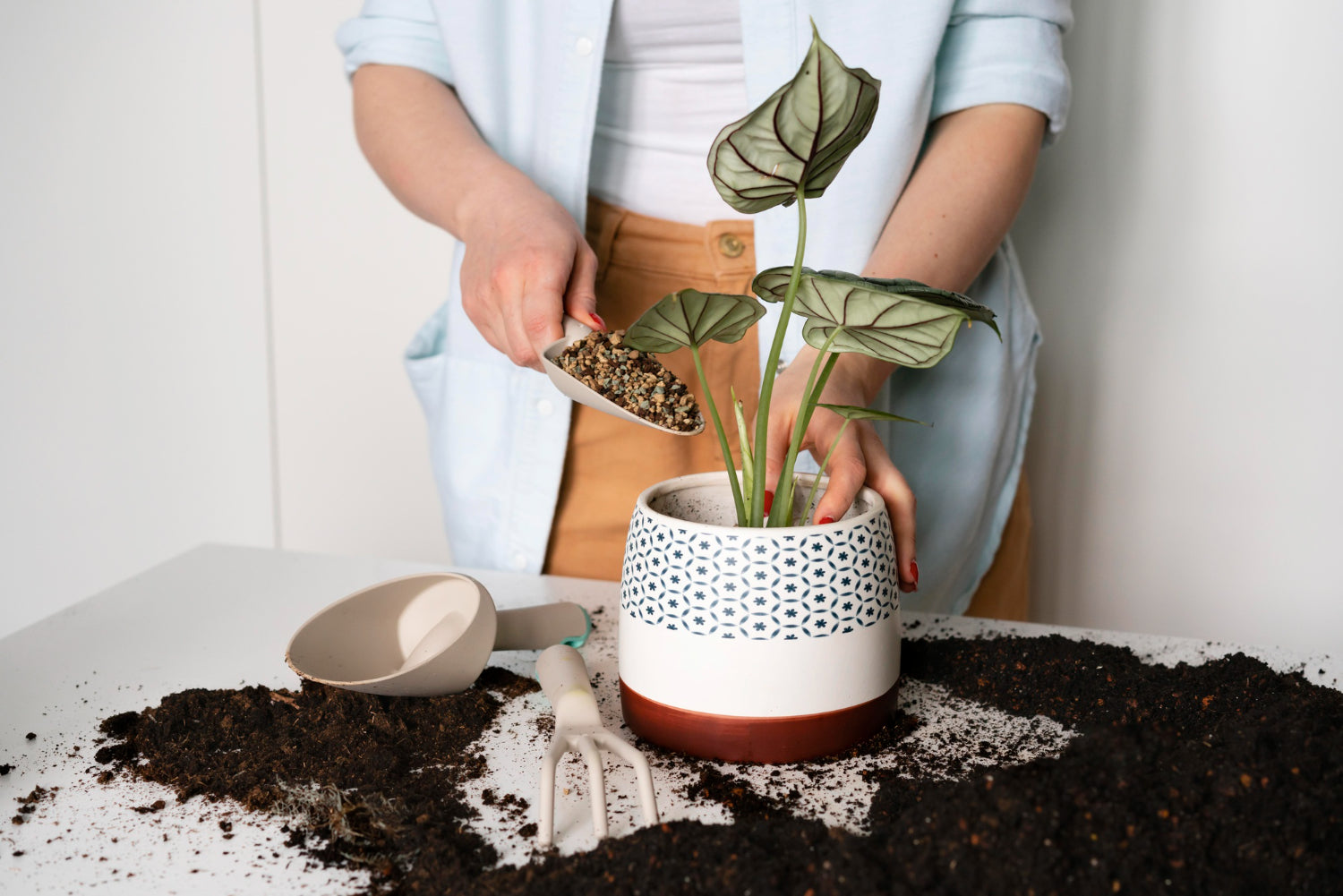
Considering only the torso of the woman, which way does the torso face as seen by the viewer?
toward the camera

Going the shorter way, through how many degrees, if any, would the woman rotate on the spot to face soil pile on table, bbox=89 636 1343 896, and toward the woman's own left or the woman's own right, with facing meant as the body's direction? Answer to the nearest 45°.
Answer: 0° — they already face it
